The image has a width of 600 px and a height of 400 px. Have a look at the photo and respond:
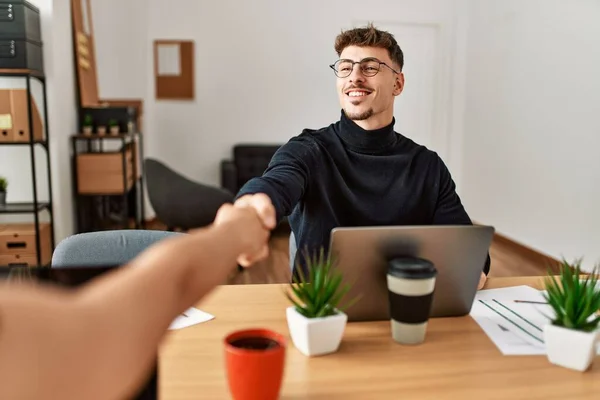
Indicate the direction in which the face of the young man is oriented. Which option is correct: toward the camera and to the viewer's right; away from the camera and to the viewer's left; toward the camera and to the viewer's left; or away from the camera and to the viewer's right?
toward the camera and to the viewer's left

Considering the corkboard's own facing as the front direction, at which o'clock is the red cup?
The red cup is roughly at 12 o'clock from the corkboard.

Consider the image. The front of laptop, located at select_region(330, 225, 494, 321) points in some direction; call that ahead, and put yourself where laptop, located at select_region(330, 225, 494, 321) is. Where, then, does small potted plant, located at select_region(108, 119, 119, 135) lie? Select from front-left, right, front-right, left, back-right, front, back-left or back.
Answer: front-left

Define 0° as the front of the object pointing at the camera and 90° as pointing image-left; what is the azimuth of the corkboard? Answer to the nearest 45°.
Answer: approximately 0°

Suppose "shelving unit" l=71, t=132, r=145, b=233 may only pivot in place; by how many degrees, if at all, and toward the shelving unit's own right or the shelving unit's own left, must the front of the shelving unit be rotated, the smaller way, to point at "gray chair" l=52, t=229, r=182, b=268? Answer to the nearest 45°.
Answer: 0° — it already faces it

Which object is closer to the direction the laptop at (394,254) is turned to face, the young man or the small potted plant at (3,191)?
the young man

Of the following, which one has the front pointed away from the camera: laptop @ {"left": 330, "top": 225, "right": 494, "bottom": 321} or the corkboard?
the laptop

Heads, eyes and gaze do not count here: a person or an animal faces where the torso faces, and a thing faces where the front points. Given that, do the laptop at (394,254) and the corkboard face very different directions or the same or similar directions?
very different directions

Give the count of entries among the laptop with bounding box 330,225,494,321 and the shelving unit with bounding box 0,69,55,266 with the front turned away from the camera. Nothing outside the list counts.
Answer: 1

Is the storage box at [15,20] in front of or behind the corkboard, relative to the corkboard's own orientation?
in front

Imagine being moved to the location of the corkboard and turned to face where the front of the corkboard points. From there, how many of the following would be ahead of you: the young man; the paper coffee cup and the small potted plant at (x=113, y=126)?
3

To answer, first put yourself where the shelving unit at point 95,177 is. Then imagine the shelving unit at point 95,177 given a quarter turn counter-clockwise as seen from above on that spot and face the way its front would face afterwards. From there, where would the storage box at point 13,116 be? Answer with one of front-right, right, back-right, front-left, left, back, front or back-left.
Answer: back-right

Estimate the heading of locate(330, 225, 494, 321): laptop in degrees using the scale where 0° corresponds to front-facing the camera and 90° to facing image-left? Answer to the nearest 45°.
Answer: approximately 180°
